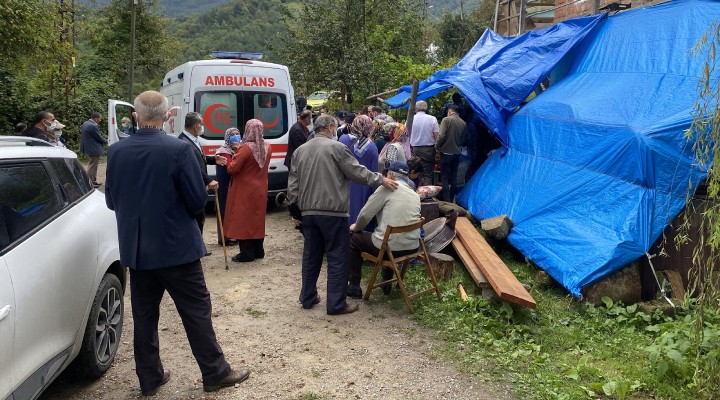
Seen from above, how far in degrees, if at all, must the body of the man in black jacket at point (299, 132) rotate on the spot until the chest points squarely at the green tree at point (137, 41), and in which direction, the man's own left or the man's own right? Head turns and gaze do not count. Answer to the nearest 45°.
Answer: approximately 90° to the man's own left

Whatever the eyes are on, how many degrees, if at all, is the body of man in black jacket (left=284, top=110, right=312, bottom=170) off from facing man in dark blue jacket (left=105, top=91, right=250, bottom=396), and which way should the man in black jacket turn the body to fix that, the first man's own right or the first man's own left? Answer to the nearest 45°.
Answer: approximately 90° to the first man's own right

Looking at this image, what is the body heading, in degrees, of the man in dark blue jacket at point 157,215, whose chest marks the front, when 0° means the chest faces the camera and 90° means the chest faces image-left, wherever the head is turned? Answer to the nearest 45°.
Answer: approximately 225°

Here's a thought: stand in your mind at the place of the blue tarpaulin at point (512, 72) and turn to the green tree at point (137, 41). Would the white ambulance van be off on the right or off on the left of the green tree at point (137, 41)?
left

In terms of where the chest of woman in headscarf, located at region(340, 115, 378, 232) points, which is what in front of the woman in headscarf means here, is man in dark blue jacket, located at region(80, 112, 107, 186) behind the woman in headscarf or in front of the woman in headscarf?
in front

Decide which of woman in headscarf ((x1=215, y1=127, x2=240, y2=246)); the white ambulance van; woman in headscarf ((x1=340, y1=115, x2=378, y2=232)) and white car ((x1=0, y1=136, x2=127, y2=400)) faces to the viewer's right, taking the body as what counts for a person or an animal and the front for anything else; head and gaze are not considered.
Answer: woman in headscarf ((x1=215, y1=127, x2=240, y2=246))

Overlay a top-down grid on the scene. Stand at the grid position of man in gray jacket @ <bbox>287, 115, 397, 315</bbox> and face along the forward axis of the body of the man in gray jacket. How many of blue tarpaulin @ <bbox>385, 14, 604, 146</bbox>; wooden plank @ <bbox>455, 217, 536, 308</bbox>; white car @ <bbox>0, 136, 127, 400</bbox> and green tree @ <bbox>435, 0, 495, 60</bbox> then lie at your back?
1

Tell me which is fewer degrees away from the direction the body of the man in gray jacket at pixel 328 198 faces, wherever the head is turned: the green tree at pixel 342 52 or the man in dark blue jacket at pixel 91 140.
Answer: the green tree

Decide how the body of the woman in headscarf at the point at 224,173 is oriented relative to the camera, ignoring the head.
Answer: to the viewer's right
